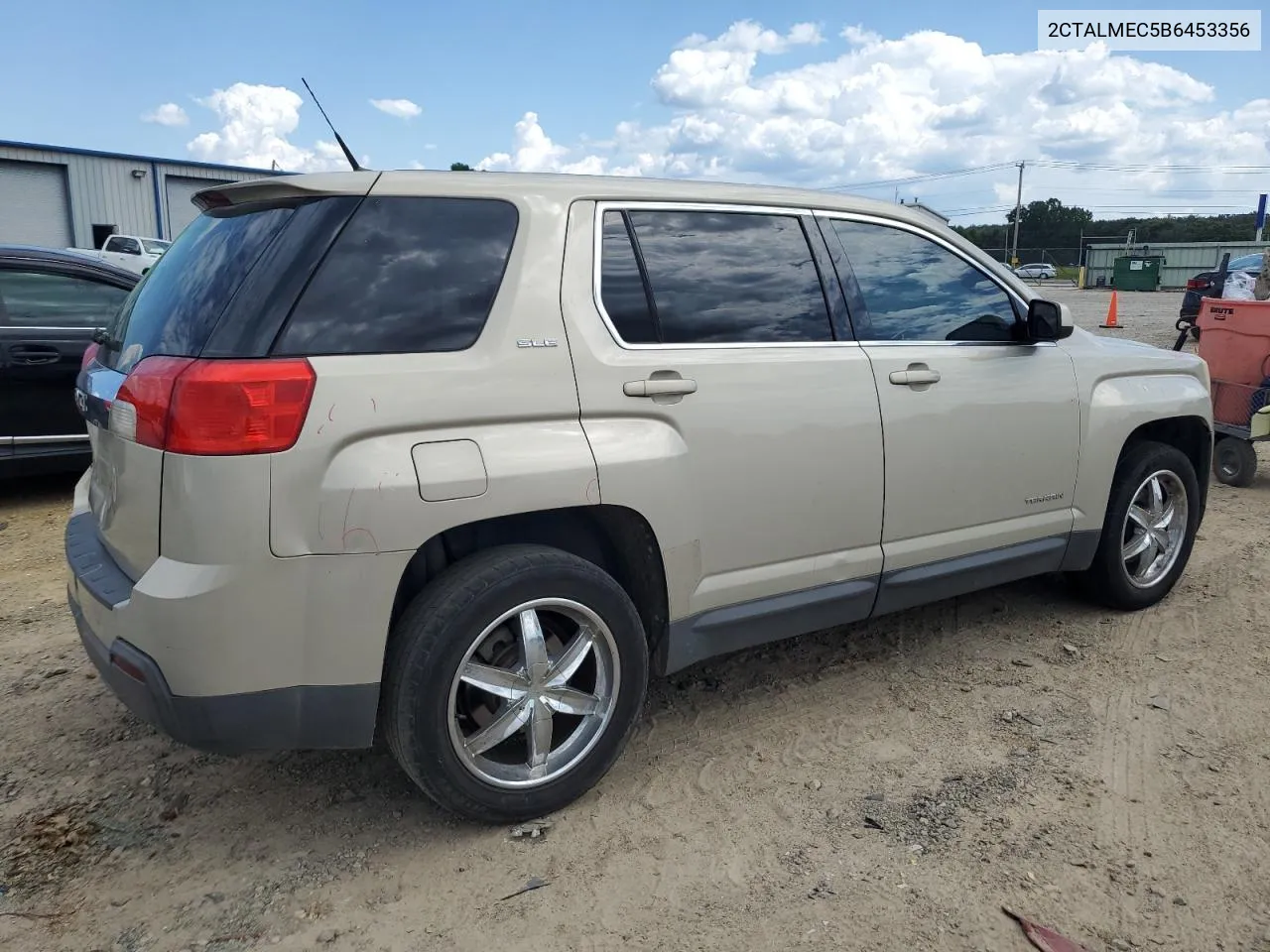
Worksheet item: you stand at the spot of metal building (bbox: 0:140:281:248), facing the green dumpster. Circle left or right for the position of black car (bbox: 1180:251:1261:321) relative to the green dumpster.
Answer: right

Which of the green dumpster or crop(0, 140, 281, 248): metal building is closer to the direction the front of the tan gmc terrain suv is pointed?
the green dumpster

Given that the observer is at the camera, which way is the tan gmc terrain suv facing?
facing away from the viewer and to the right of the viewer

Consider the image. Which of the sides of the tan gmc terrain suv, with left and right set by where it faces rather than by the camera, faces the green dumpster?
front

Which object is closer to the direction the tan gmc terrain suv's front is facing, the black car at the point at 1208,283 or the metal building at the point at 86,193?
the black car

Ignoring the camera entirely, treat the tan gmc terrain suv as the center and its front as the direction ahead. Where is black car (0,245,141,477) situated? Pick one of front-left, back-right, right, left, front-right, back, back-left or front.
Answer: left

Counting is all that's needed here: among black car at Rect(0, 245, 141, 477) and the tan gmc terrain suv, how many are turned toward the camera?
0
